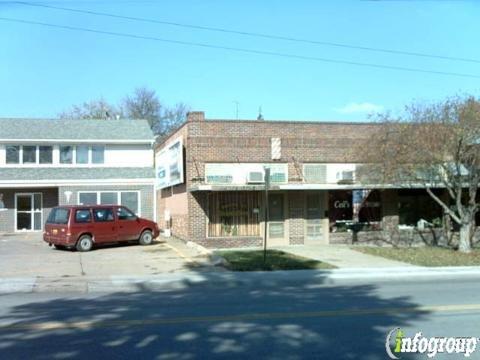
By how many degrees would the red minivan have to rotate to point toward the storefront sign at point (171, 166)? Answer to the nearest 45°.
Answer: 0° — it already faces it

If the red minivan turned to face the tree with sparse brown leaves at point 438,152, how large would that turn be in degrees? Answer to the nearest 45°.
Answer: approximately 45° to its right

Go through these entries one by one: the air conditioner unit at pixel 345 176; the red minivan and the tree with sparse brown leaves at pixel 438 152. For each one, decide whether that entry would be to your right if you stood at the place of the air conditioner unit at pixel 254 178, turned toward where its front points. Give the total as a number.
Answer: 1

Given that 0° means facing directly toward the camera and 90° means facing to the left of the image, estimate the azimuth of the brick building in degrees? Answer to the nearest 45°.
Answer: approximately 0°

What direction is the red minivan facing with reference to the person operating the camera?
facing away from the viewer and to the right of the viewer

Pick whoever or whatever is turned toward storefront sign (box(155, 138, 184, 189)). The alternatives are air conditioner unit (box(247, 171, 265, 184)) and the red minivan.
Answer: the red minivan

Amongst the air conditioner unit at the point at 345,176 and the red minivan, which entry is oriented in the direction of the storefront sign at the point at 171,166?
the red minivan
